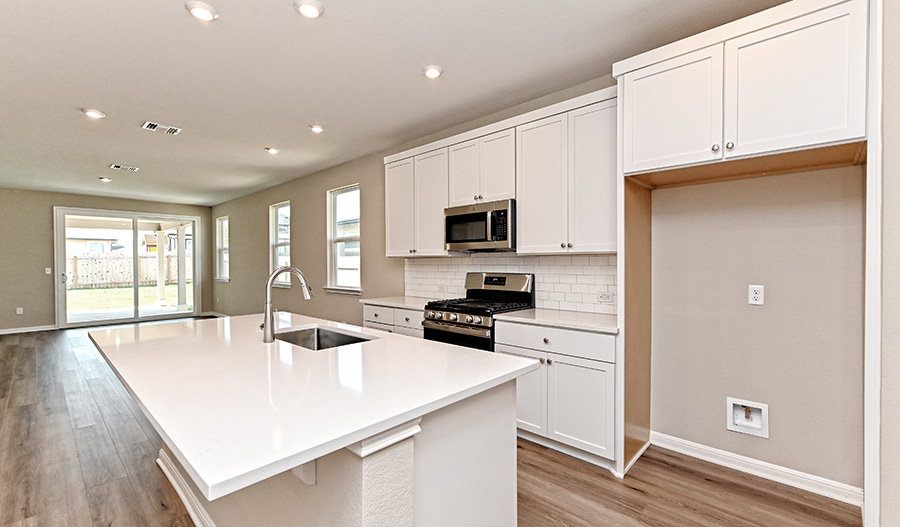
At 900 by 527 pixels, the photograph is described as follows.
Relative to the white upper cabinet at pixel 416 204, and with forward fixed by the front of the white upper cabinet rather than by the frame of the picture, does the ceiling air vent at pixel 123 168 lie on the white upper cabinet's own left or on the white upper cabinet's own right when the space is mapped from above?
on the white upper cabinet's own right

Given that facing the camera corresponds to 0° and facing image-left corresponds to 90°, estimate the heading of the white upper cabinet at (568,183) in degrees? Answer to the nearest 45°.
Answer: approximately 45°

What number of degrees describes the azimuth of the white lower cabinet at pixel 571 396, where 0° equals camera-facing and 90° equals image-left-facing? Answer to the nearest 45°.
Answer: approximately 45°
